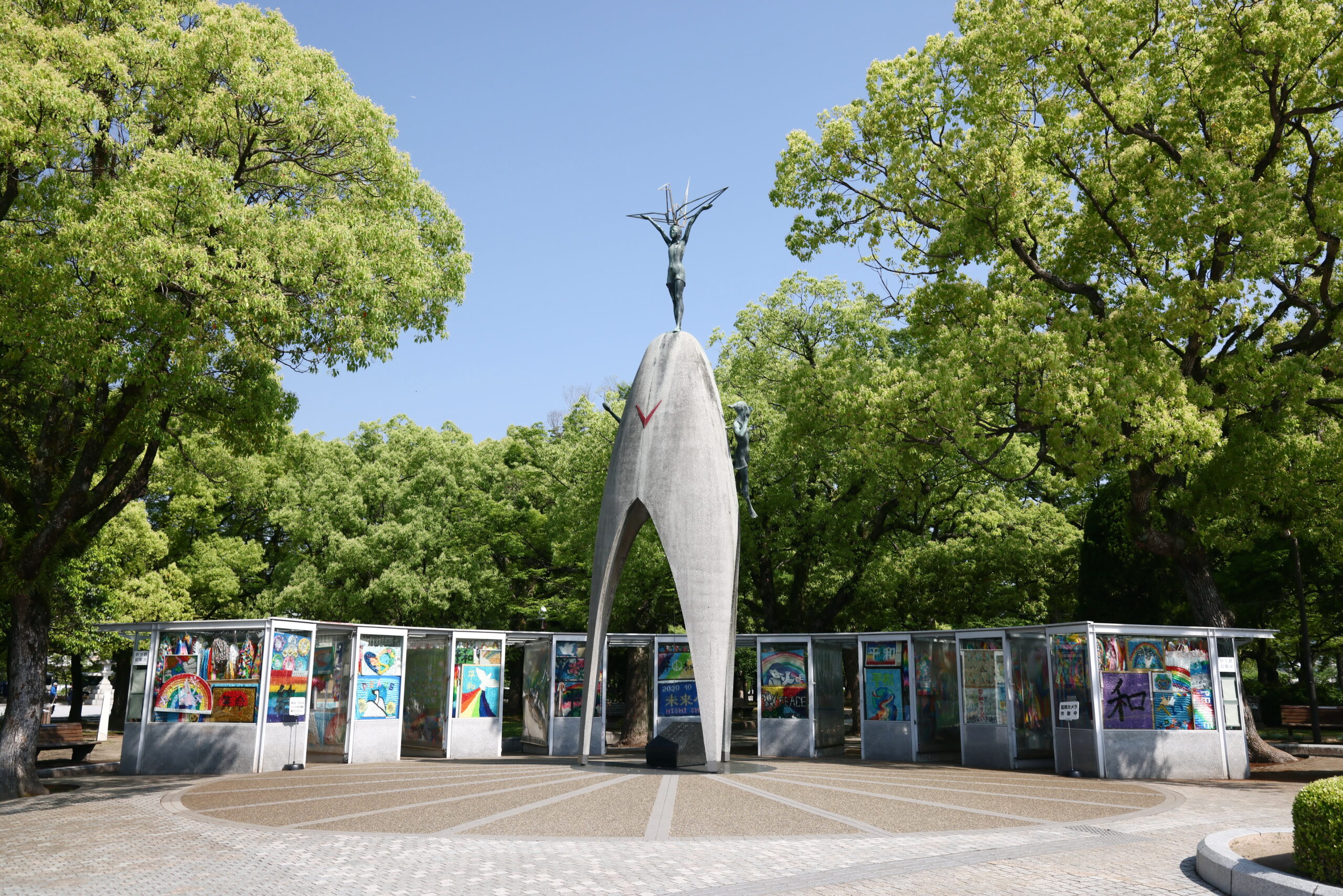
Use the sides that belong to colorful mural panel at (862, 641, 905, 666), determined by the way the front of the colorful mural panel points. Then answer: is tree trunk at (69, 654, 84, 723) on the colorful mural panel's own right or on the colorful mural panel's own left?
on the colorful mural panel's own right

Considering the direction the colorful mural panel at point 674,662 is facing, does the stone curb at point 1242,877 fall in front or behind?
in front

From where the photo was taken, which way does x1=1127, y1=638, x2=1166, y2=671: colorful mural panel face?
toward the camera

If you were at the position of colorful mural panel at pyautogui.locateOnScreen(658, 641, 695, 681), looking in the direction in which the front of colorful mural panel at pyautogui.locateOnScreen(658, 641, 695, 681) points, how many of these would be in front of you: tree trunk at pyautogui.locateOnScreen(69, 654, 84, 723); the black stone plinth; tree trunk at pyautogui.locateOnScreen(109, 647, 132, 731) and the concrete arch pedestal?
2

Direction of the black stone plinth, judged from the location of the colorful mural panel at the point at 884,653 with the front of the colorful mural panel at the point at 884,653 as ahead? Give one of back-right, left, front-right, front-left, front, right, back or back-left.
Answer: front-right

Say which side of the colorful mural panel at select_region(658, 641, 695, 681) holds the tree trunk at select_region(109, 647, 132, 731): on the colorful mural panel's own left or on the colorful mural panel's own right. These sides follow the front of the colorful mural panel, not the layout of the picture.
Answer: on the colorful mural panel's own right

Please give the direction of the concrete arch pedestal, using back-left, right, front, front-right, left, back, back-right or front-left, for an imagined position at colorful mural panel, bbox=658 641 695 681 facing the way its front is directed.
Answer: front

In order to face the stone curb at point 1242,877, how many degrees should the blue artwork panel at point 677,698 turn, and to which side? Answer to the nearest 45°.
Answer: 0° — it already faces it

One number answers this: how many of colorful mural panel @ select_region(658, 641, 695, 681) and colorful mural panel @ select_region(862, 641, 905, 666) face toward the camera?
2

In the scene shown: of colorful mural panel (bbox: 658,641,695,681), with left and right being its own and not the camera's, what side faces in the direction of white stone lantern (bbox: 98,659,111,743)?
right

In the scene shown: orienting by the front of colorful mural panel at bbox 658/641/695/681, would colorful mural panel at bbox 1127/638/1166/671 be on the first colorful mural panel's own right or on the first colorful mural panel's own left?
on the first colorful mural panel's own left

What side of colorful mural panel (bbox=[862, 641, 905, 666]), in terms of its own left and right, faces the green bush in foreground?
front

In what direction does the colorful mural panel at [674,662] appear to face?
toward the camera
